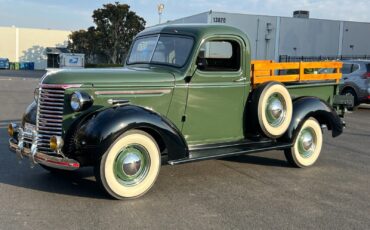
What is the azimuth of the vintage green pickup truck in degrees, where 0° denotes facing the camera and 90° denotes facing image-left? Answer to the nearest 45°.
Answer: approximately 45°

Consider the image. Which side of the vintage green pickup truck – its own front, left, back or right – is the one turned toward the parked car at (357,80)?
back

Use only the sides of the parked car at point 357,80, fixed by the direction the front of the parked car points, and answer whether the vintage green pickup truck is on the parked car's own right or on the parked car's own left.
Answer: on the parked car's own left

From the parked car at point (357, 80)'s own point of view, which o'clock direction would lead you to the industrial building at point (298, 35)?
The industrial building is roughly at 1 o'clock from the parked car.

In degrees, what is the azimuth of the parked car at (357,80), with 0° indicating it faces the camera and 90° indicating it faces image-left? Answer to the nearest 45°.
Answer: approximately 135°

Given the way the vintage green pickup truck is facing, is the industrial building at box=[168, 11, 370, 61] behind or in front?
behind
